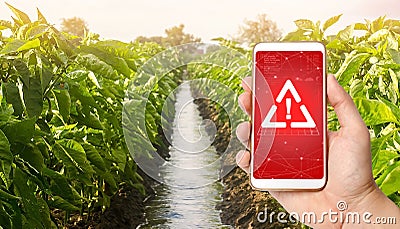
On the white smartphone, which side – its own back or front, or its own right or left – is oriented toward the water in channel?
back

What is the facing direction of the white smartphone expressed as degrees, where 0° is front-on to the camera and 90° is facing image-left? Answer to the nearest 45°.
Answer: approximately 0°
